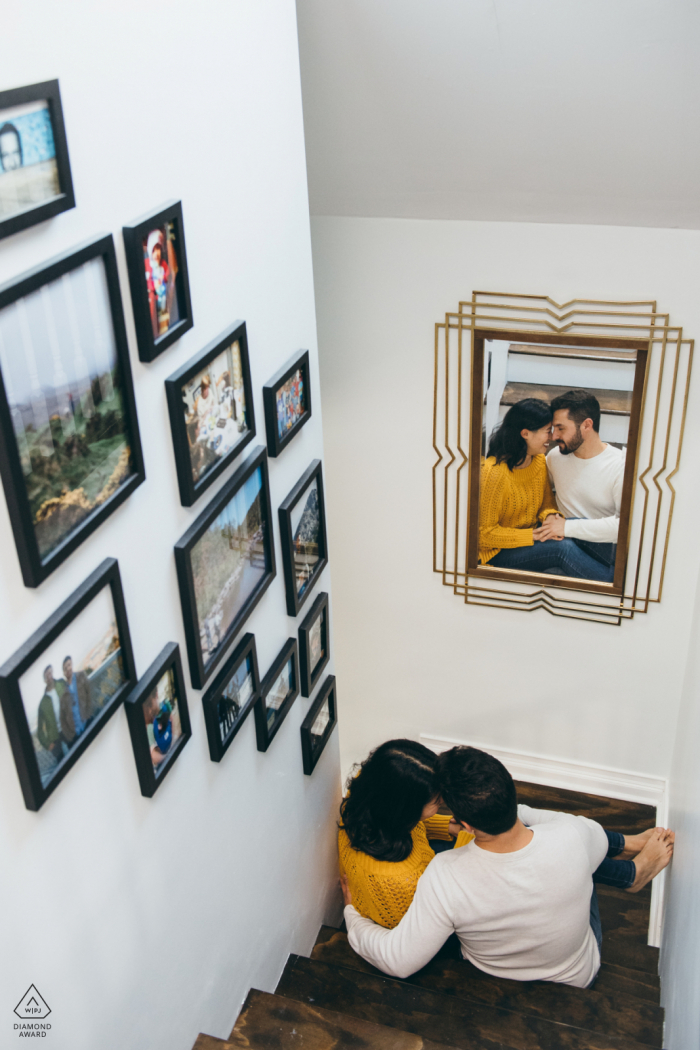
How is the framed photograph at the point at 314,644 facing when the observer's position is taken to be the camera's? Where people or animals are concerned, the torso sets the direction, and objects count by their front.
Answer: facing the viewer and to the right of the viewer

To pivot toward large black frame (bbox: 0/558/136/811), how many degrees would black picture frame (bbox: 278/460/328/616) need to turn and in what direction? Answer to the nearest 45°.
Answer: approximately 45° to its right

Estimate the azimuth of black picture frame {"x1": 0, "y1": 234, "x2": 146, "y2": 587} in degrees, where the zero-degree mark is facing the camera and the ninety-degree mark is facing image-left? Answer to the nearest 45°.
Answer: approximately 315°

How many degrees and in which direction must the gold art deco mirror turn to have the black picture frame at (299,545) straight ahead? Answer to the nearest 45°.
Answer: approximately 45° to its right

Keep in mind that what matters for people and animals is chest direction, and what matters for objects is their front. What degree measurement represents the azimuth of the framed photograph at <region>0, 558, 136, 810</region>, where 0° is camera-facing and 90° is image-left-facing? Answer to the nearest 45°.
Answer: approximately 315°

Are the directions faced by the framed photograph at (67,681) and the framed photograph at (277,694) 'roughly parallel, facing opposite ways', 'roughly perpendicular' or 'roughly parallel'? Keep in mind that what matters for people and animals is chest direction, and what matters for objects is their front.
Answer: roughly parallel

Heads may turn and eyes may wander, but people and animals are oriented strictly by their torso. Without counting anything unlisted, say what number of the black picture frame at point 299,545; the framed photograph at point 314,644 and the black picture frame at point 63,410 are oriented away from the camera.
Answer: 0

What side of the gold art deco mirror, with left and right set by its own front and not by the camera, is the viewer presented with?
front

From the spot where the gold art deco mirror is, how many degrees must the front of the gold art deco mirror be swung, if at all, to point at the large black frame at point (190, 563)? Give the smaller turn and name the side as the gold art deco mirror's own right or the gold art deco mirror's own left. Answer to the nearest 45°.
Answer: approximately 45° to the gold art deco mirror's own right

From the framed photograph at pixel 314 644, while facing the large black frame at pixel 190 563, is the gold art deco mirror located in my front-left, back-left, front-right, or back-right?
back-left

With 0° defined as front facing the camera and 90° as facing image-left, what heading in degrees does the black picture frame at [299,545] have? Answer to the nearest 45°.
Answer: approximately 315°

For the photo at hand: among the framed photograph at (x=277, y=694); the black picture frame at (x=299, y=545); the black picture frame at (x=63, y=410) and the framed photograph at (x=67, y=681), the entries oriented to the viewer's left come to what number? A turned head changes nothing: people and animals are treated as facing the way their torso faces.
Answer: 0

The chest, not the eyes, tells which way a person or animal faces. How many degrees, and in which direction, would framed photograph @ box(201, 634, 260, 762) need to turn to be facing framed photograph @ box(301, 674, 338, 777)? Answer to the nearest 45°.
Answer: approximately 90° to its left

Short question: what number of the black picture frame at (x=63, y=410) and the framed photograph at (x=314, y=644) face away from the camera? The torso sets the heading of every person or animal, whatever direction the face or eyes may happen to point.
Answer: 0
